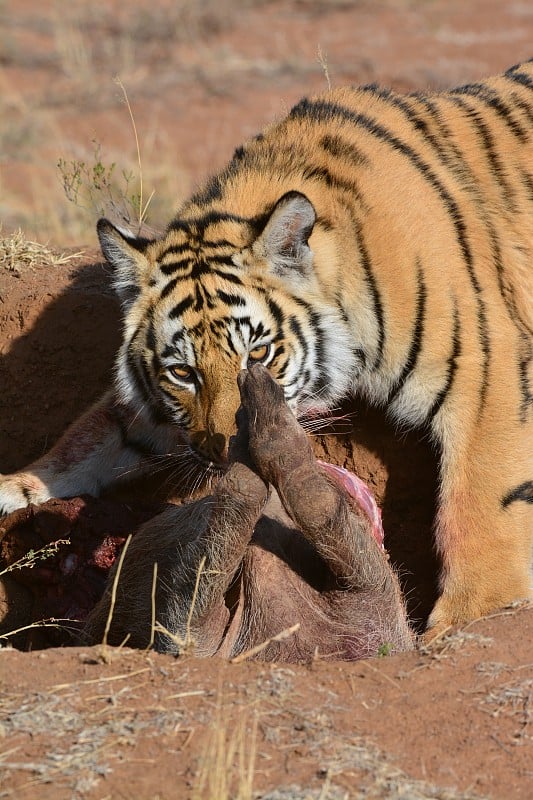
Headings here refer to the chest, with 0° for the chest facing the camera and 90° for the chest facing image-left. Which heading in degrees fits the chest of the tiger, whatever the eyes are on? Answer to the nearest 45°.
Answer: approximately 45°

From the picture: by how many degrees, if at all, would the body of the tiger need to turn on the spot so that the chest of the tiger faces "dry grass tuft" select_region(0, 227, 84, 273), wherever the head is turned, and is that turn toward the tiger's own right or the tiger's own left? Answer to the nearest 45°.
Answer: approximately 90° to the tiger's own right

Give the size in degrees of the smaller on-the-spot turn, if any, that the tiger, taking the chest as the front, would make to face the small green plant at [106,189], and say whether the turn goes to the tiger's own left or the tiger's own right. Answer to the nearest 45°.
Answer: approximately 90° to the tiger's own right
